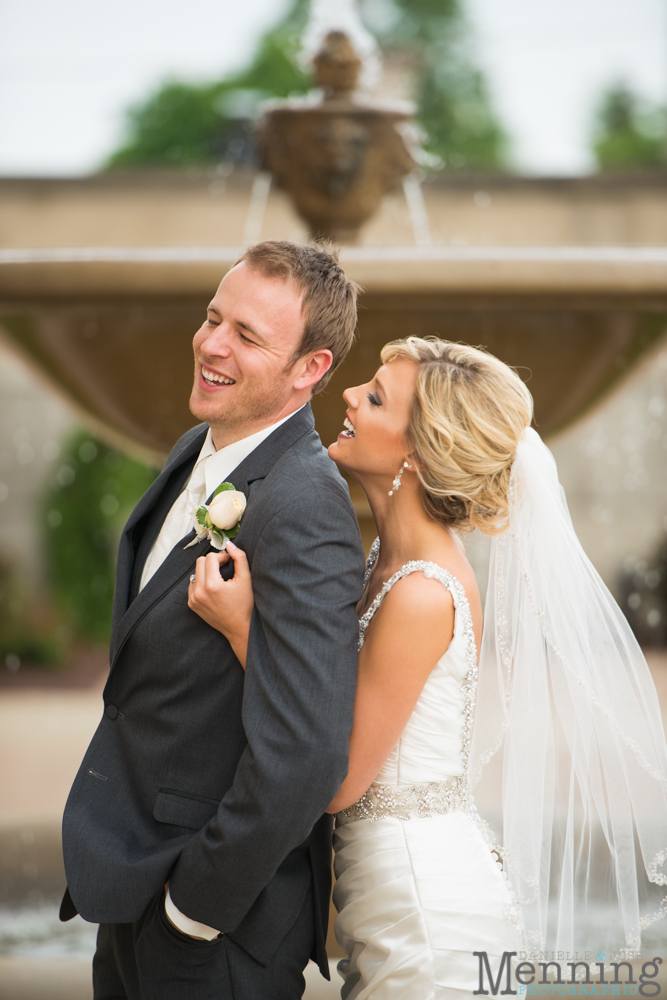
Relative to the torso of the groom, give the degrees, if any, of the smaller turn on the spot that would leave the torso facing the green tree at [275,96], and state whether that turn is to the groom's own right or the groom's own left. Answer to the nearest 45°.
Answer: approximately 135° to the groom's own right

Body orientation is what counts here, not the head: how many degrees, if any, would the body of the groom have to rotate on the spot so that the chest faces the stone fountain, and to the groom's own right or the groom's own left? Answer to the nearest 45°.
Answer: approximately 135° to the groom's own right

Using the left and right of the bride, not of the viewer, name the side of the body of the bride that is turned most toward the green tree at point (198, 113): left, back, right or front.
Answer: right

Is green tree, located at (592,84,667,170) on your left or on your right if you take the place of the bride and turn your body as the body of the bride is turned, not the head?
on your right

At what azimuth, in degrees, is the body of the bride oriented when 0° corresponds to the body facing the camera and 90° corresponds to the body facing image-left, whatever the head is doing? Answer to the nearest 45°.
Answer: approximately 90°
